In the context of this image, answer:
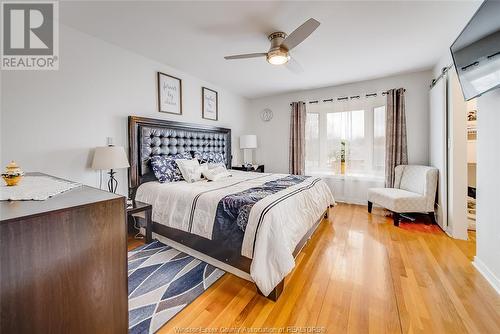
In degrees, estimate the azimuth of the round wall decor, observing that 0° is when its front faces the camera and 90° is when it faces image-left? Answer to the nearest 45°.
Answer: approximately 0°

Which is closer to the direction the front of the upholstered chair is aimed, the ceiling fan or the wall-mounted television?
the ceiling fan

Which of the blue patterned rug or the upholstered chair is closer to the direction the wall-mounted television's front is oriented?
the blue patterned rug
